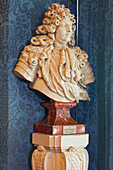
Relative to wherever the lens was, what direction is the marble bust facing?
facing the viewer and to the right of the viewer
